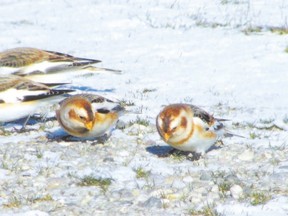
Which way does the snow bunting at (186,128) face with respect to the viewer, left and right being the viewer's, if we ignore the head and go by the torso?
facing the viewer and to the left of the viewer

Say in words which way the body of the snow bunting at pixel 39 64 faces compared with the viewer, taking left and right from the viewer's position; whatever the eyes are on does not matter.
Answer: facing to the left of the viewer

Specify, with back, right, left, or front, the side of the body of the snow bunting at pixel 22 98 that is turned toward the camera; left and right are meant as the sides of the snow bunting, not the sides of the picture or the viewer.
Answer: left

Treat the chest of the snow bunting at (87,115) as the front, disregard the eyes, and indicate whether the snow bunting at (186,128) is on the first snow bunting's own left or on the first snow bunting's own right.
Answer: on the first snow bunting's own left

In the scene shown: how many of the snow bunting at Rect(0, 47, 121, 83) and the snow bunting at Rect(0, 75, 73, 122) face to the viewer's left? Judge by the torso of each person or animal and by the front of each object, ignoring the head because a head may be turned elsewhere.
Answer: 2

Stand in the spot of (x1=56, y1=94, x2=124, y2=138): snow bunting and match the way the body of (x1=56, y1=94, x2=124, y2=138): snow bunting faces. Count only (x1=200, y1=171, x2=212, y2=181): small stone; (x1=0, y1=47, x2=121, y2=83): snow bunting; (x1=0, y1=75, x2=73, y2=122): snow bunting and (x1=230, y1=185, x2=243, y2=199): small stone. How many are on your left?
2

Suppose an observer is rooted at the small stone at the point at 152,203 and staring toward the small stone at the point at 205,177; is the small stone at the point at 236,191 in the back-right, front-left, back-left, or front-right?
front-right

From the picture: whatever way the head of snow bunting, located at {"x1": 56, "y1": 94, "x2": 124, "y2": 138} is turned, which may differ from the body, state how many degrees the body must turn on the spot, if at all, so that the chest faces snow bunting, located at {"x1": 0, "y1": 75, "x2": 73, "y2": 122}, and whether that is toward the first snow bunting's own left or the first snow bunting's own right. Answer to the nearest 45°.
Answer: approximately 90° to the first snow bunting's own right

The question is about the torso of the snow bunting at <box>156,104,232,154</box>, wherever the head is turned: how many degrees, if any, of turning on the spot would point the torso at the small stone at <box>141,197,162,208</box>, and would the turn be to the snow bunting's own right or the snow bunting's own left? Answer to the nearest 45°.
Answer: approximately 45° to the snow bunting's own left

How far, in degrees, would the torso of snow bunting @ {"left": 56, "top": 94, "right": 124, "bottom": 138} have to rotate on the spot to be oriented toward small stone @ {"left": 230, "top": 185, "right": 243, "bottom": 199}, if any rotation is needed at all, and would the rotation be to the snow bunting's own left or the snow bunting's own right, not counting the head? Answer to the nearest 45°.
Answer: approximately 90° to the snow bunting's own left

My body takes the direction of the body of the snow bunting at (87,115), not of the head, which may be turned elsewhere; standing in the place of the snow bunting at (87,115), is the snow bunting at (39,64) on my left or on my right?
on my right
